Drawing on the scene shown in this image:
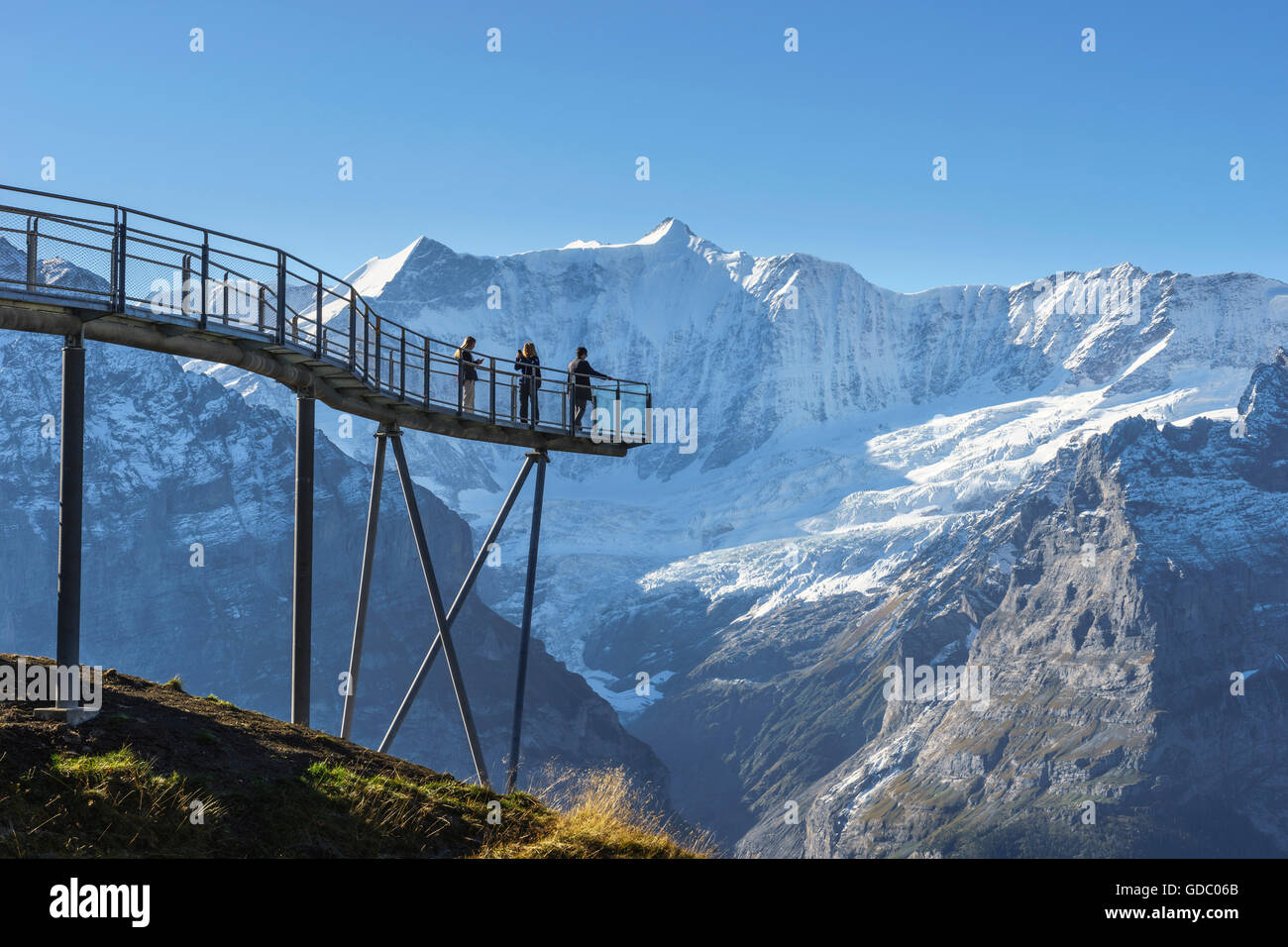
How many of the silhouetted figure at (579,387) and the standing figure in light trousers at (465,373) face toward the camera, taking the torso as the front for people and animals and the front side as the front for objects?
0

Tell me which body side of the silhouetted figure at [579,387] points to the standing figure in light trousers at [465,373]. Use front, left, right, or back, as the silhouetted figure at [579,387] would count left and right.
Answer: back

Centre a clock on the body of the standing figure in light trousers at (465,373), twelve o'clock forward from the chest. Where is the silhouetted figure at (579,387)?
the silhouetted figure at (579,387) is roughly at 11 o'clock from the standing figure in light trousers at (465,373).

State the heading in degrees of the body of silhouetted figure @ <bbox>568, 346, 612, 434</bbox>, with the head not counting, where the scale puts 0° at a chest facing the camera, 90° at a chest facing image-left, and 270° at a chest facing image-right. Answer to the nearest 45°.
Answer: approximately 225°

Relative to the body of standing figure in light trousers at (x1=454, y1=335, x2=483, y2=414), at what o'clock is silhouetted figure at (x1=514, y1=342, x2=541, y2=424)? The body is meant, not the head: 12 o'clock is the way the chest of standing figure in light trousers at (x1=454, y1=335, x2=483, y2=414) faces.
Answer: silhouetted figure at (x1=514, y1=342, x2=541, y2=424) is roughly at 12 o'clock from standing figure in light trousers at (x1=454, y1=335, x2=483, y2=414).

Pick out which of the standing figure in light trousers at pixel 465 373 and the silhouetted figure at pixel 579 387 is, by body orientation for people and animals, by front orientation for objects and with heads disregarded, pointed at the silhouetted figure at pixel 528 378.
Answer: the standing figure in light trousers at pixel 465 373

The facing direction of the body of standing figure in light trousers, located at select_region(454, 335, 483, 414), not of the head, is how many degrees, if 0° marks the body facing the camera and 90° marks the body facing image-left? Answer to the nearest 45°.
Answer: approximately 270°
